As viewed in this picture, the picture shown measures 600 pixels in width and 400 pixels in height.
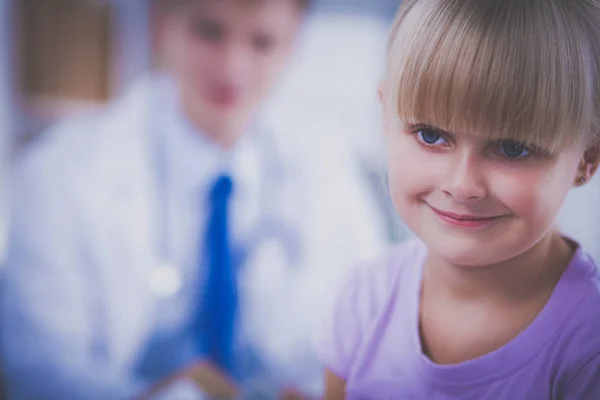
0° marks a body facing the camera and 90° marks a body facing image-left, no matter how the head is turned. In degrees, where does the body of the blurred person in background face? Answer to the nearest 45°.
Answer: approximately 0°
